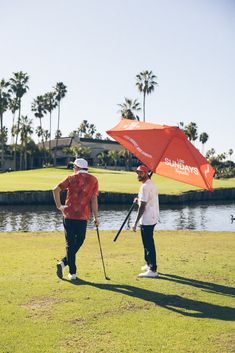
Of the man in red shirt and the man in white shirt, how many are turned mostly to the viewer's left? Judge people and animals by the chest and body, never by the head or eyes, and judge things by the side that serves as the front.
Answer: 1

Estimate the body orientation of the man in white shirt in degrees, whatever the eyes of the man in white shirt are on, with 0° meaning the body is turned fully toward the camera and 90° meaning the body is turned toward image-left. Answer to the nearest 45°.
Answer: approximately 90°

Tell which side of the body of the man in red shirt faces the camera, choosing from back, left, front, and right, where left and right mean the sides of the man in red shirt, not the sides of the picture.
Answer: back

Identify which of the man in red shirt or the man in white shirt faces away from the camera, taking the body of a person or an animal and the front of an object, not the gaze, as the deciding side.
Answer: the man in red shirt

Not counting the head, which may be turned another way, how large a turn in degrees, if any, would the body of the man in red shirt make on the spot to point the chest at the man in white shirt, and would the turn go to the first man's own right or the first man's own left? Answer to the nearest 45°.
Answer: approximately 90° to the first man's own right

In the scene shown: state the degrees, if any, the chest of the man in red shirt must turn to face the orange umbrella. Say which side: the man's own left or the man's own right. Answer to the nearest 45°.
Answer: approximately 90° to the man's own right

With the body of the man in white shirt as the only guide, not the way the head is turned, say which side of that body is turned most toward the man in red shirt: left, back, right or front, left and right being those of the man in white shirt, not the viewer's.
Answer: front
